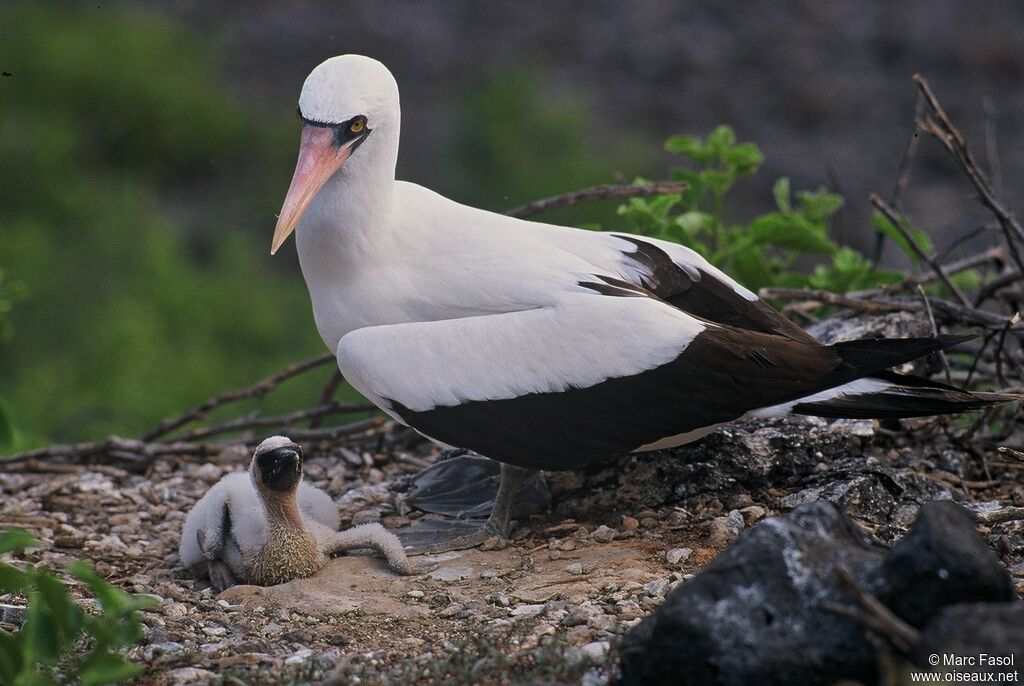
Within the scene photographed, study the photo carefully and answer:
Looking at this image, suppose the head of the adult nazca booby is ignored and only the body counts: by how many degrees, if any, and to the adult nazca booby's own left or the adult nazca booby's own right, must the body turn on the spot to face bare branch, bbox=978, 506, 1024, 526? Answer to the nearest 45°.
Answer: approximately 180°

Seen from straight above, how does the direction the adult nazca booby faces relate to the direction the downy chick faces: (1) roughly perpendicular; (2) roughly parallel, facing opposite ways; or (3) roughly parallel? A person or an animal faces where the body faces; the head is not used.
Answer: roughly perpendicular

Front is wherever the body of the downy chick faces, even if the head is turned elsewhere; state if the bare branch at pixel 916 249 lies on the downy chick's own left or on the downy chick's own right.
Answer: on the downy chick's own left

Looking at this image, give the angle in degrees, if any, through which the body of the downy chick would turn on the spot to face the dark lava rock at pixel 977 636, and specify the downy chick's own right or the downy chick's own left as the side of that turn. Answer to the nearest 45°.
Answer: approximately 45° to the downy chick's own left

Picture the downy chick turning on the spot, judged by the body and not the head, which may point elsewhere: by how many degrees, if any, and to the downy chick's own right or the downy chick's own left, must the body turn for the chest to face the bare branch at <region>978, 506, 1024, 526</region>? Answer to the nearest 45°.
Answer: approximately 90° to the downy chick's own left

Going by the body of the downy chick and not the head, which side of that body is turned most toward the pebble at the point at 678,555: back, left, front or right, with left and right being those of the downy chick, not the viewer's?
left

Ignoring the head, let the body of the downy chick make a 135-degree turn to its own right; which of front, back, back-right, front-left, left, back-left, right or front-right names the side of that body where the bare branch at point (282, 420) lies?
front-right

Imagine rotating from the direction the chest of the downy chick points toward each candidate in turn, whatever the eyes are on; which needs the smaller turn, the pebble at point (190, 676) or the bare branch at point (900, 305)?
the pebble

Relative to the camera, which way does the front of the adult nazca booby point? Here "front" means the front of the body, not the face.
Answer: to the viewer's left
